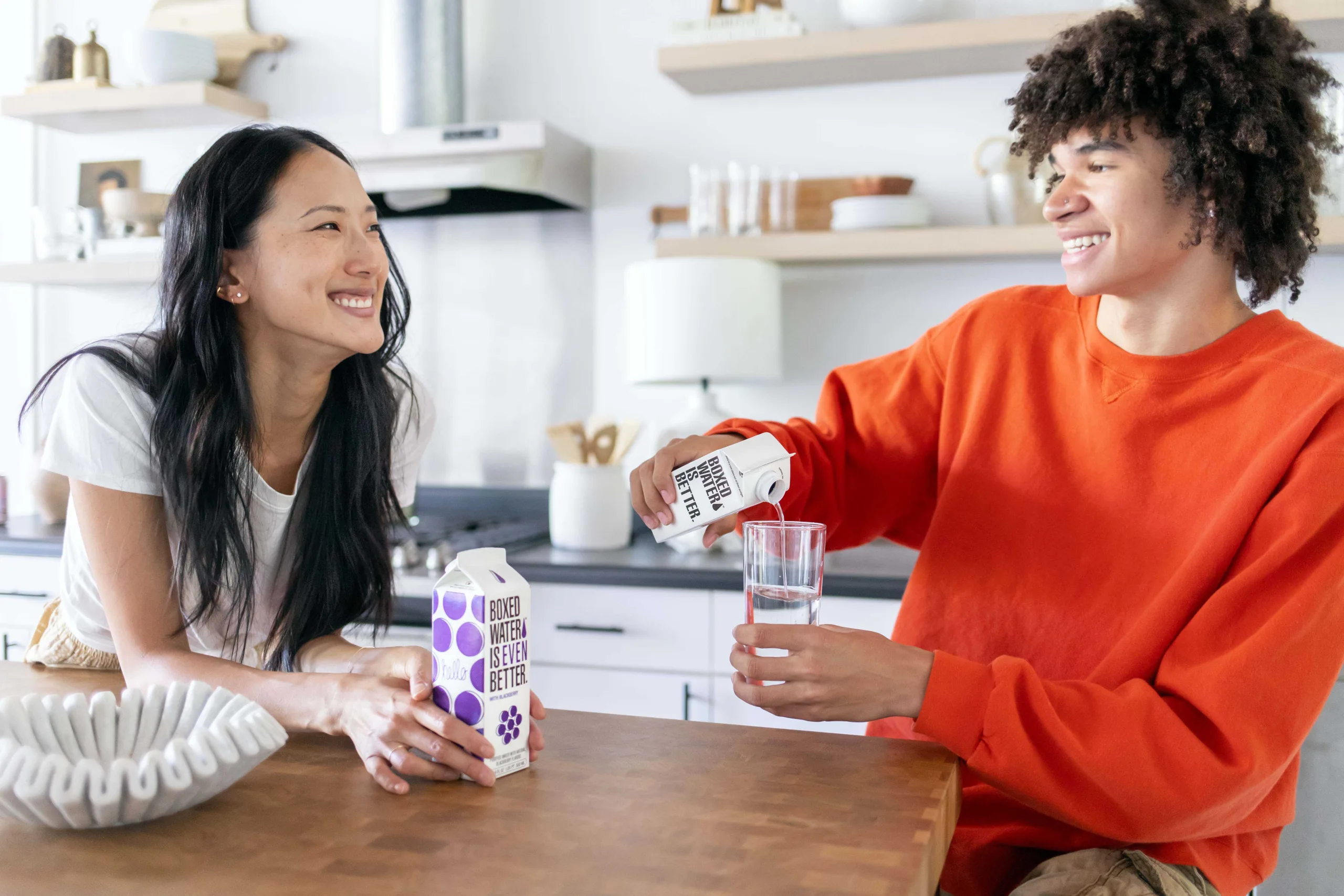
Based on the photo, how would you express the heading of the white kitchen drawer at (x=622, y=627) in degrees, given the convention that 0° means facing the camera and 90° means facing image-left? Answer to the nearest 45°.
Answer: approximately 0°

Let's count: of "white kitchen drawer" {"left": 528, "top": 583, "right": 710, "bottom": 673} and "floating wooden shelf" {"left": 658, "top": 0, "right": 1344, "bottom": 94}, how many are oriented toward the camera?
2

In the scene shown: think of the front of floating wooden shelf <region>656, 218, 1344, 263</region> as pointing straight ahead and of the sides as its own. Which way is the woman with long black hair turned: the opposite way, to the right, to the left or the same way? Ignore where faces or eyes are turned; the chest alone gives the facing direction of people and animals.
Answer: to the left

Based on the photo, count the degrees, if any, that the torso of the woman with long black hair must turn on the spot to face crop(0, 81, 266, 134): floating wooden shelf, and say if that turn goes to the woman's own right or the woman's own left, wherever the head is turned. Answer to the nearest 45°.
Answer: approximately 135° to the woman's own left

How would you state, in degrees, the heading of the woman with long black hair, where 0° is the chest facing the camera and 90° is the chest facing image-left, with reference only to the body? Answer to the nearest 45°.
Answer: approximately 315°

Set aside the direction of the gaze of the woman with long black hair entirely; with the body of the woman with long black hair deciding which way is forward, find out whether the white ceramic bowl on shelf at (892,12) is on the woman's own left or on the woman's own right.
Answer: on the woman's own left

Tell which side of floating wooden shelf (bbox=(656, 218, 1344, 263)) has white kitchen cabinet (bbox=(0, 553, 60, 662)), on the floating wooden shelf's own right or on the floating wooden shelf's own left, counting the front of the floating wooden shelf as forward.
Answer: on the floating wooden shelf's own right

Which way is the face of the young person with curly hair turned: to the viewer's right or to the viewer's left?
to the viewer's left
